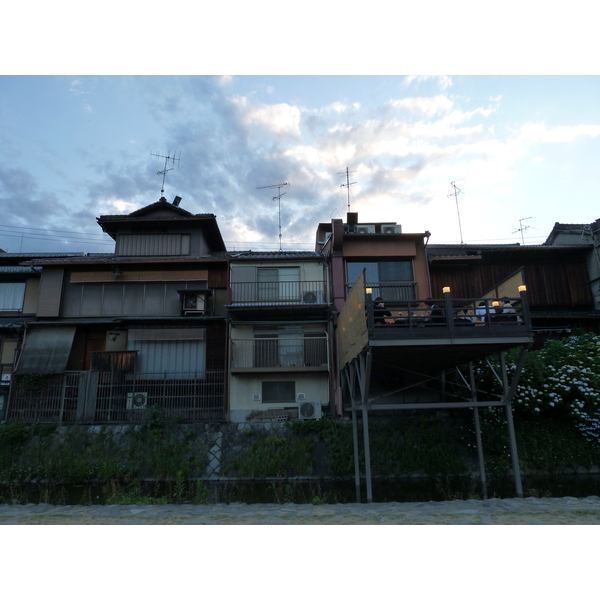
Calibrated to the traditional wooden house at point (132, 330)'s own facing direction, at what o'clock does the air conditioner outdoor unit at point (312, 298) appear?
The air conditioner outdoor unit is roughly at 10 o'clock from the traditional wooden house.

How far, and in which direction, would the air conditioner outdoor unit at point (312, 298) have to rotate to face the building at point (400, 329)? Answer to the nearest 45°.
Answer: approximately 45° to its left

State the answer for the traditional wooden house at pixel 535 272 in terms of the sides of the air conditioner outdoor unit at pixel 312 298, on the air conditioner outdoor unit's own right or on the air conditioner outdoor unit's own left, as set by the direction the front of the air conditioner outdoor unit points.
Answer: on the air conditioner outdoor unit's own left

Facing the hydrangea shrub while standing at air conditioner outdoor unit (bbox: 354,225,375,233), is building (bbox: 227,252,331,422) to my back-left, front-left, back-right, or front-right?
back-right

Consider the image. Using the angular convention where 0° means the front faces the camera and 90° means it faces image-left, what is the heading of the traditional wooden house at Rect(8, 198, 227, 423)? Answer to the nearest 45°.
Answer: approximately 0°
